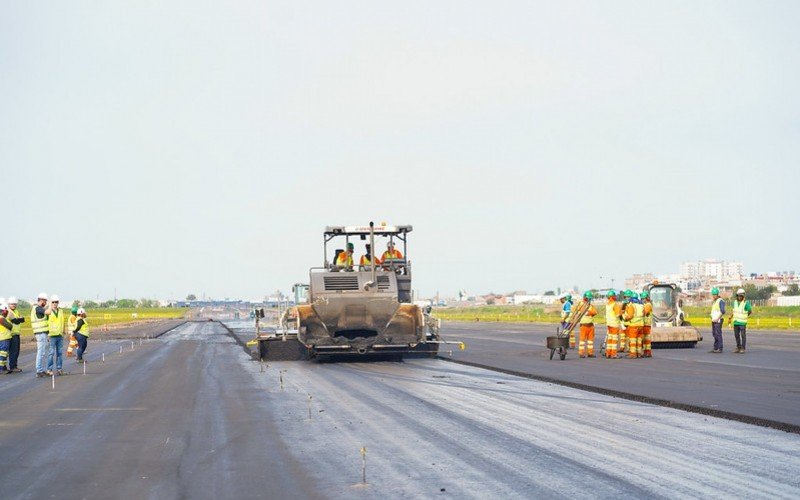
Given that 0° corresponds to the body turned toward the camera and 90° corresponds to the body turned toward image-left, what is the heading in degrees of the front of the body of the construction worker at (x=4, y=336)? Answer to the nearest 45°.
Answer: approximately 270°

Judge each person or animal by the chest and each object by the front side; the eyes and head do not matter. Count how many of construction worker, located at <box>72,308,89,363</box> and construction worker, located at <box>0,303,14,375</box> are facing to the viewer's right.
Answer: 2

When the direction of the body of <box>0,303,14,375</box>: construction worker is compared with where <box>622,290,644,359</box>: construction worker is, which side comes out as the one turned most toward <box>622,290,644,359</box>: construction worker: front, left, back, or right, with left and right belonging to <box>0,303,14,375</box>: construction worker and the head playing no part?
front

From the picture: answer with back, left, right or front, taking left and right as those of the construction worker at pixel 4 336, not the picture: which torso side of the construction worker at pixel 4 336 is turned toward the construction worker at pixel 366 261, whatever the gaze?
front

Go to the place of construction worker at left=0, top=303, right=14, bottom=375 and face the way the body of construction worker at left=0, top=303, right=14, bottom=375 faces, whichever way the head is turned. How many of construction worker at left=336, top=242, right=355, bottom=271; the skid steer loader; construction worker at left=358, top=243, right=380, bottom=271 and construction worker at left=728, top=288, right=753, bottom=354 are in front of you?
4

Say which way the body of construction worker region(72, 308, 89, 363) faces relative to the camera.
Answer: to the viewer's right
